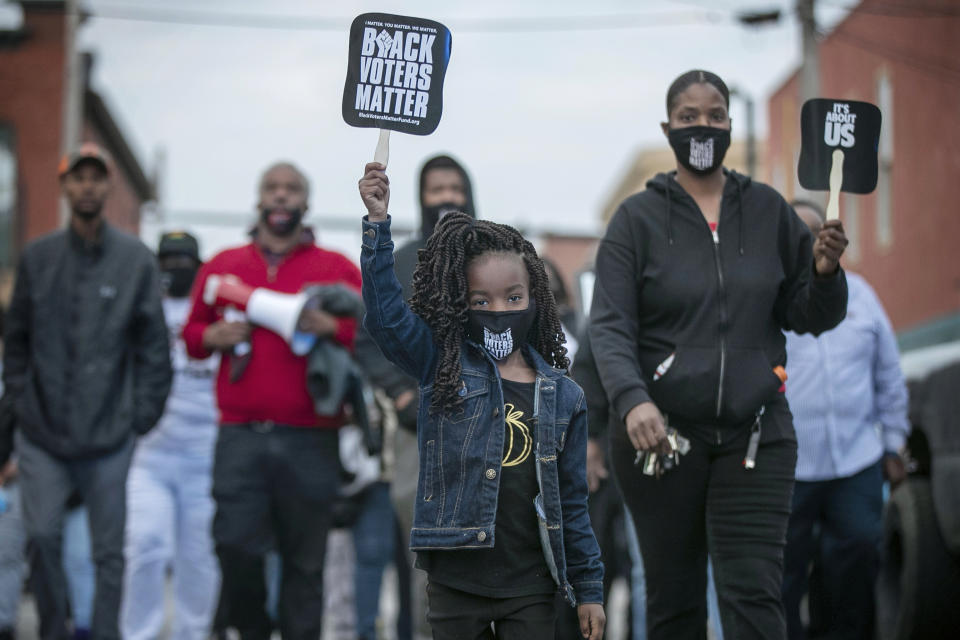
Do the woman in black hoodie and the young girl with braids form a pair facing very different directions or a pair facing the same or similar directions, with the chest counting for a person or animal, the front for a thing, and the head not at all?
same or similar directions

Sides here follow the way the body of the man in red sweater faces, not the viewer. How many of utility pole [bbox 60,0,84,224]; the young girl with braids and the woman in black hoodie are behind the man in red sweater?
1

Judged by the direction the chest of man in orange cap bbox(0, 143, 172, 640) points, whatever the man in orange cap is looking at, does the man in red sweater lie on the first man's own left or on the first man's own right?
on the first man's own left

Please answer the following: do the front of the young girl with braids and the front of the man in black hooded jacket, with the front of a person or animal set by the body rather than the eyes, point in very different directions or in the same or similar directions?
same or similar directions

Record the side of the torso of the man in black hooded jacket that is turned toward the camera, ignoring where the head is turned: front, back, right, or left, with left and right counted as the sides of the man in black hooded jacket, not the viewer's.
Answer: front

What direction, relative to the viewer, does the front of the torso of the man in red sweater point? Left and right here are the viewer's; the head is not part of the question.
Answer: facing the viewer

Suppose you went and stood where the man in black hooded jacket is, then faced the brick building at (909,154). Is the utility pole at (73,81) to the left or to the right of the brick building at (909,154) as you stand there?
left

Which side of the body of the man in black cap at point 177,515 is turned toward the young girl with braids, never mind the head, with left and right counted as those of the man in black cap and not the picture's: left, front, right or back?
front

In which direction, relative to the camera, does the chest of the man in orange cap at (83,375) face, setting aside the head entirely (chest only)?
toward the camera

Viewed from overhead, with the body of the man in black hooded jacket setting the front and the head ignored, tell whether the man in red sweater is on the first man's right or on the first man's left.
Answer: on the first man's right

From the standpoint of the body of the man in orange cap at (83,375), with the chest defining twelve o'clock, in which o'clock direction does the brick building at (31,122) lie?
The brick building is roughly at 6 o'clock from the man in orange cap.

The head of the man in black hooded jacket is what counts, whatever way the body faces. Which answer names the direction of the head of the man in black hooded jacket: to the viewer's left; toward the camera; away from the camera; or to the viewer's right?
toward the camera

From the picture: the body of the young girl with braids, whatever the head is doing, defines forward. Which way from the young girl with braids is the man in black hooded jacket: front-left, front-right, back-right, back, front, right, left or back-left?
back

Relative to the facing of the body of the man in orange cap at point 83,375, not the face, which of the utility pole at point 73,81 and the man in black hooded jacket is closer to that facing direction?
the man in black hooded jacket

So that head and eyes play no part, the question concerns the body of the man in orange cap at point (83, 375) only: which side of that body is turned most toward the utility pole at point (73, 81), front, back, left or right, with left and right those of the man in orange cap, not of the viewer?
back
